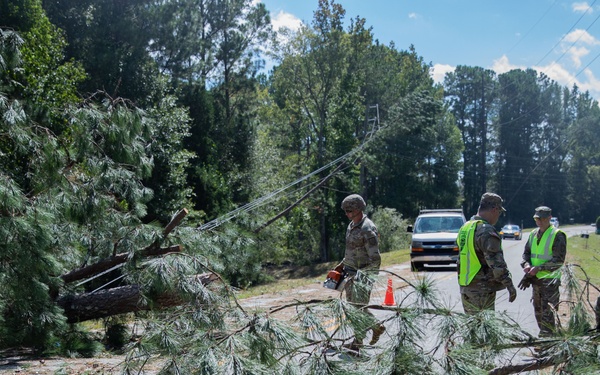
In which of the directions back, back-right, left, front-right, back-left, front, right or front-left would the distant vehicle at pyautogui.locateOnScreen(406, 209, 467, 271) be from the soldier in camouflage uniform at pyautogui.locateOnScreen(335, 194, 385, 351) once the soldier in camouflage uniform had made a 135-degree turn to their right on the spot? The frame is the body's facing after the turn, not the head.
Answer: front

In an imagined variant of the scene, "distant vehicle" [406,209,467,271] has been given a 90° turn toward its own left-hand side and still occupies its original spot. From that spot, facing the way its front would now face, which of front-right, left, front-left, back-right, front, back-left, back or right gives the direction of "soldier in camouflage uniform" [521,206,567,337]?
right

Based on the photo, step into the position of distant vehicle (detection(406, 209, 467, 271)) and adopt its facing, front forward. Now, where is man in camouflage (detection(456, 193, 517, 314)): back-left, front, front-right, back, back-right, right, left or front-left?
front

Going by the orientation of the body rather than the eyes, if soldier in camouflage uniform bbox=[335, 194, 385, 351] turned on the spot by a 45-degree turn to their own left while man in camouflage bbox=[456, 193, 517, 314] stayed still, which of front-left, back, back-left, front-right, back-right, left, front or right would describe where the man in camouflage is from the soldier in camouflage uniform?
front-left

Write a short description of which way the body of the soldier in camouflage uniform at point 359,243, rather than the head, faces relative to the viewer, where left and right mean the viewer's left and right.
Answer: facing the viewer and to the left of the viewer

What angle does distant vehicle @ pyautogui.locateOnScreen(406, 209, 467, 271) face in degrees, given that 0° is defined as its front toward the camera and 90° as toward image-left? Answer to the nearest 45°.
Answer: approximately 0°

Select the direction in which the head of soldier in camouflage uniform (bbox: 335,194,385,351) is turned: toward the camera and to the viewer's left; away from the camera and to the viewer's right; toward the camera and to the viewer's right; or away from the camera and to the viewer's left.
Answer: toward the camera and to the viewer's left

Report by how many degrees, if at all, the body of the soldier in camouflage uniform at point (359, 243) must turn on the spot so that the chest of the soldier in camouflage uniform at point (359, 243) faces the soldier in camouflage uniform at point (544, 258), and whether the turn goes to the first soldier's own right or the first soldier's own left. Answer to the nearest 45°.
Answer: approximately 135° to the first soldier's own left
